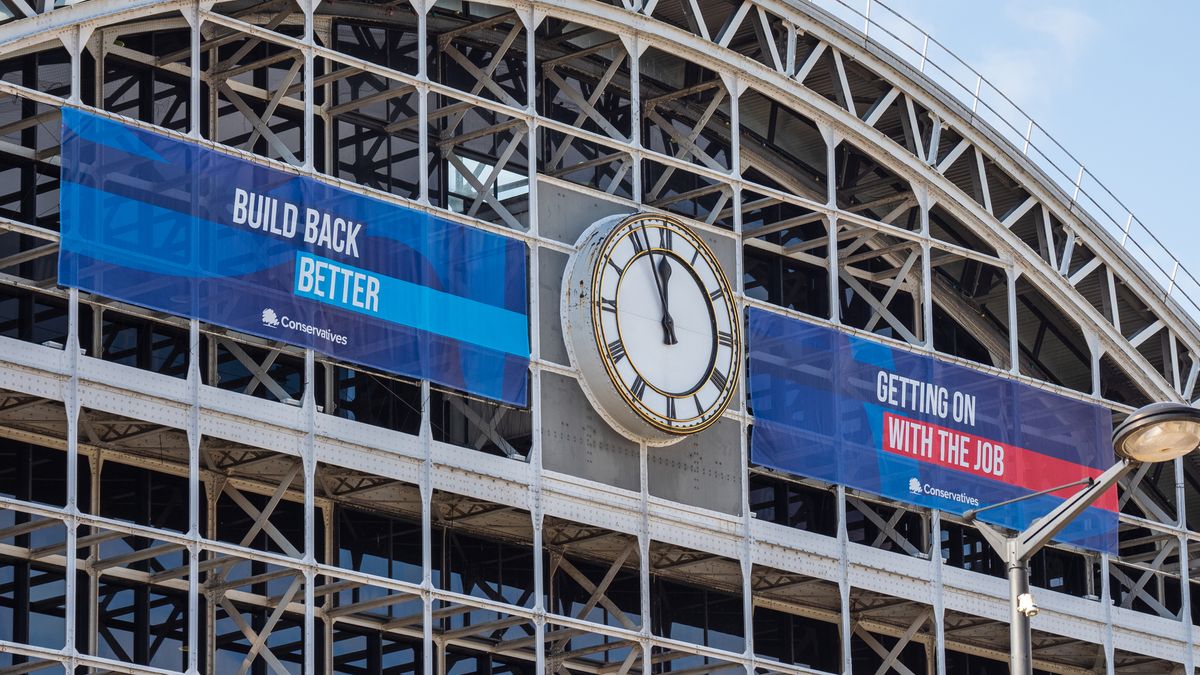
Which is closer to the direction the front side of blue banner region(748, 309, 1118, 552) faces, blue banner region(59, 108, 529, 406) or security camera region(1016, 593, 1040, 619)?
the security camera

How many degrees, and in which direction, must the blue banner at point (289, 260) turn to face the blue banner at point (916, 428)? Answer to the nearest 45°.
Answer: approximately 90° to its left

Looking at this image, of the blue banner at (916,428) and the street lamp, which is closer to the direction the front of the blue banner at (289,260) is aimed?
the street lamp

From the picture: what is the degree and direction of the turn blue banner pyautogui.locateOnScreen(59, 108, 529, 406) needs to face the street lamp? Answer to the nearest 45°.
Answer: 0° — it already faces it

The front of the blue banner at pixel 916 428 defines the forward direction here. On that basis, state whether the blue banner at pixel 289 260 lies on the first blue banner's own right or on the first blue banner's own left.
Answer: on the first blue banner's own right

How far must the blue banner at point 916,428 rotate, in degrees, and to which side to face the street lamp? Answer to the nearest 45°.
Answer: approximately 45° to its right
